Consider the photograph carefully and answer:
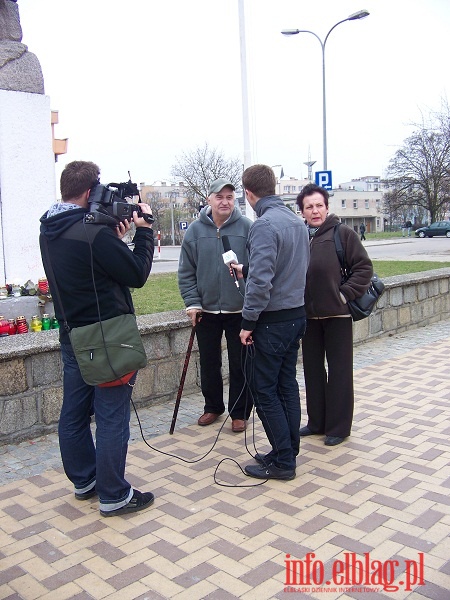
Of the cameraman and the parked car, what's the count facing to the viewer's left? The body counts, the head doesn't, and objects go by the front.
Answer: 1

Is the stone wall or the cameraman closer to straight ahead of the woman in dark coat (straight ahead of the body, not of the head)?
the cameraman

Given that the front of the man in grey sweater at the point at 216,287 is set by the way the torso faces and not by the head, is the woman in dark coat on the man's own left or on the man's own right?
on the man's own left

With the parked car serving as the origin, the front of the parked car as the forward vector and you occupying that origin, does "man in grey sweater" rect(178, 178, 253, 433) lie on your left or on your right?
on your left

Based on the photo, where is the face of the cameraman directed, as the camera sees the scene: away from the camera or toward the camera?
away from the camera

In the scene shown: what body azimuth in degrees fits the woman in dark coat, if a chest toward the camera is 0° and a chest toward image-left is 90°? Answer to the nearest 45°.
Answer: approximately 45°

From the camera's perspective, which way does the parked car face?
to the viewer's left

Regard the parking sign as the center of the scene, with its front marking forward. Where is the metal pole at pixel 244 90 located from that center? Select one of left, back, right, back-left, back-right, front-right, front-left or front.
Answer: front-right

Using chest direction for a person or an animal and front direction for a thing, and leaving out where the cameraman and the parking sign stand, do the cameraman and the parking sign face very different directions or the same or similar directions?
very different directions
